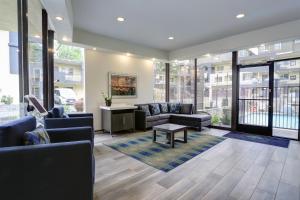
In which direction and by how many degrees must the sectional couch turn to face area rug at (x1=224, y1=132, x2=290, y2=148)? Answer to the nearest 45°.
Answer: approximately 45° to its left

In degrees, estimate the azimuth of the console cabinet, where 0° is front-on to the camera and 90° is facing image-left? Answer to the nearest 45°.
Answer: approximately 315°

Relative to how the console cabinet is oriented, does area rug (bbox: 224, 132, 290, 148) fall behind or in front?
in front

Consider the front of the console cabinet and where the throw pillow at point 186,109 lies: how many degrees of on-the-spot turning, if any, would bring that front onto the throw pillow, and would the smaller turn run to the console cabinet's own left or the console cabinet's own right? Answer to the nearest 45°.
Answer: approximately 45° to the console cabinet's own left

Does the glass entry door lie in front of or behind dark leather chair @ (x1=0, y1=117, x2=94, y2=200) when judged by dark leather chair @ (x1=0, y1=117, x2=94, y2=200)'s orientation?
in front

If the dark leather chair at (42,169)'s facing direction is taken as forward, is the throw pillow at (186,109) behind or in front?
in front

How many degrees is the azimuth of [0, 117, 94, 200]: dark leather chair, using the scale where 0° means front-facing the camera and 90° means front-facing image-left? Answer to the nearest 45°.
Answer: approximately 270°

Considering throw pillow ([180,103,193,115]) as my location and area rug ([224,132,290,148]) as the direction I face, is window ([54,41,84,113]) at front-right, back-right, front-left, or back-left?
back-right

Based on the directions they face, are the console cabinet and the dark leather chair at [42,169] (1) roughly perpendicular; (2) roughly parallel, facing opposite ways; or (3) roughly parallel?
roughly perpendicular

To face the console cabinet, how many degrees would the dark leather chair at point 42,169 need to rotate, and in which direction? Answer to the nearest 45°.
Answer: approximately 45° to its left
